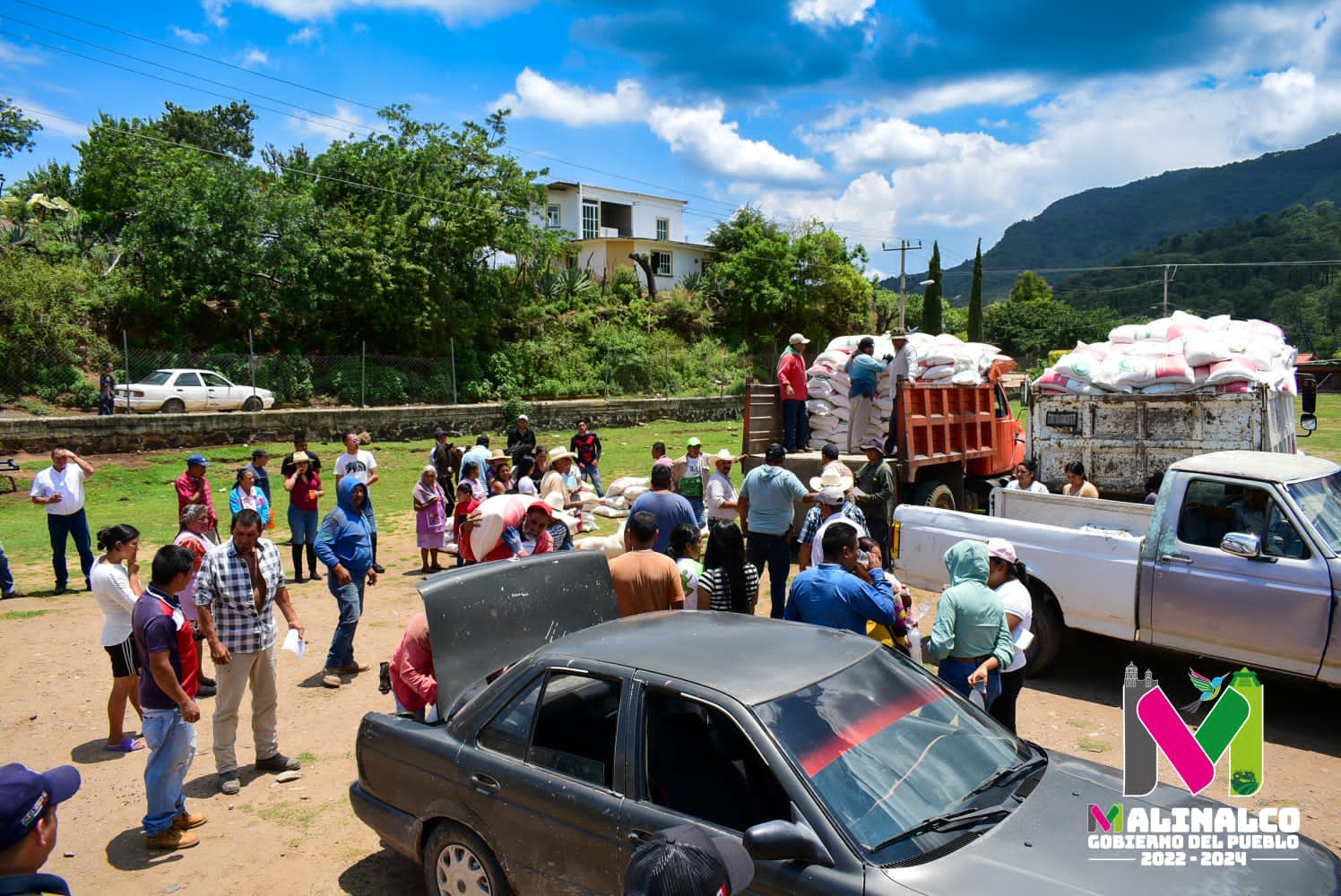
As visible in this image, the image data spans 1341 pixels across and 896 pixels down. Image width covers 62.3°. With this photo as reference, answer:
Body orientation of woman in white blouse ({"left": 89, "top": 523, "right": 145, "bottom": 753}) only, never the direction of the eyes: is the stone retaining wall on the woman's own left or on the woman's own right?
on the woman's own left

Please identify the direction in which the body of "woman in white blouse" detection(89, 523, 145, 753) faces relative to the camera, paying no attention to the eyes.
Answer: to the viewer's right

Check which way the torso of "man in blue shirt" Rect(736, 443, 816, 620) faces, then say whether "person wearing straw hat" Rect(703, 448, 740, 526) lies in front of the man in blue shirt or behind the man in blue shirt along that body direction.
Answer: in front

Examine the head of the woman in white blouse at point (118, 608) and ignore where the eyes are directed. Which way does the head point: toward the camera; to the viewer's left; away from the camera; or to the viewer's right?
to the viewer's right

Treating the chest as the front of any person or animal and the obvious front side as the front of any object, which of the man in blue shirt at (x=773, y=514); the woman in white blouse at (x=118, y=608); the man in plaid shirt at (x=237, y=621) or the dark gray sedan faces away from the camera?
the man in blue shirt

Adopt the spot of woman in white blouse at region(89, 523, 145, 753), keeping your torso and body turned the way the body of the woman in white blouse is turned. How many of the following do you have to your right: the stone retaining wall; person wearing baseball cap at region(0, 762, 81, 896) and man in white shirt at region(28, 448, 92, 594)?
1

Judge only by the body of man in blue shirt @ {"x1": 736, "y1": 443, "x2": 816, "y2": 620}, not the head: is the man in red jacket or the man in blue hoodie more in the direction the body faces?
the man in red jacket

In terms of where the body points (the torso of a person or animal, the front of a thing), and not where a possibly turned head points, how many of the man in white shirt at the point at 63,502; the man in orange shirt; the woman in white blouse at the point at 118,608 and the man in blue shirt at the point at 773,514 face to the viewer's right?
1

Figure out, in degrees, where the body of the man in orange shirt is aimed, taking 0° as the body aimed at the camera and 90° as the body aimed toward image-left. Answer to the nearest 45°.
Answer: approximately 180°

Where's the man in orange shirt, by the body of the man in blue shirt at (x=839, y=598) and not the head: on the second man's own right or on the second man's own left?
on the second man's own left

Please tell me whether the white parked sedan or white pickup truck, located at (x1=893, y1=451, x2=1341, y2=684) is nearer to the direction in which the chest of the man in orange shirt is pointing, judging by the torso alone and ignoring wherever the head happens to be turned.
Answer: the white parked sedan

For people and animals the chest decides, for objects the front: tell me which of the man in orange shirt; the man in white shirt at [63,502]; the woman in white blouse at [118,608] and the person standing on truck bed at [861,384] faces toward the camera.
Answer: the man in white shirt

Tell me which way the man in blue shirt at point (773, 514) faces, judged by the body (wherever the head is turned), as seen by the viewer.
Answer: away from the camera

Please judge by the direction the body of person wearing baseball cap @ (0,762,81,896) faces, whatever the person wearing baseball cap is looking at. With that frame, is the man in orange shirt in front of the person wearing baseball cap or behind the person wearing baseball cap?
in front

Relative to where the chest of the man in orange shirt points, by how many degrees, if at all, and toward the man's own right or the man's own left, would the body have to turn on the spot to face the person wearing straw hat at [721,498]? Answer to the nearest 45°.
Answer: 0° — they already face them

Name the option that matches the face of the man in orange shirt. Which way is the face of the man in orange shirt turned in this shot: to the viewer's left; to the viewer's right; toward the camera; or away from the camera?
away from the camera

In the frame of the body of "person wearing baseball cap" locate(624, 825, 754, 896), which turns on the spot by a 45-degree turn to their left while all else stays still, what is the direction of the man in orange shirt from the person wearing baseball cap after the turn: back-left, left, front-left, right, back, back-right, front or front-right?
front

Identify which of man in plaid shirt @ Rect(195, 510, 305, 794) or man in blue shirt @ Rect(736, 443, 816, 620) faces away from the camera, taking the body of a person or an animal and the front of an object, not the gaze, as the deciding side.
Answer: the man in blue shirt
